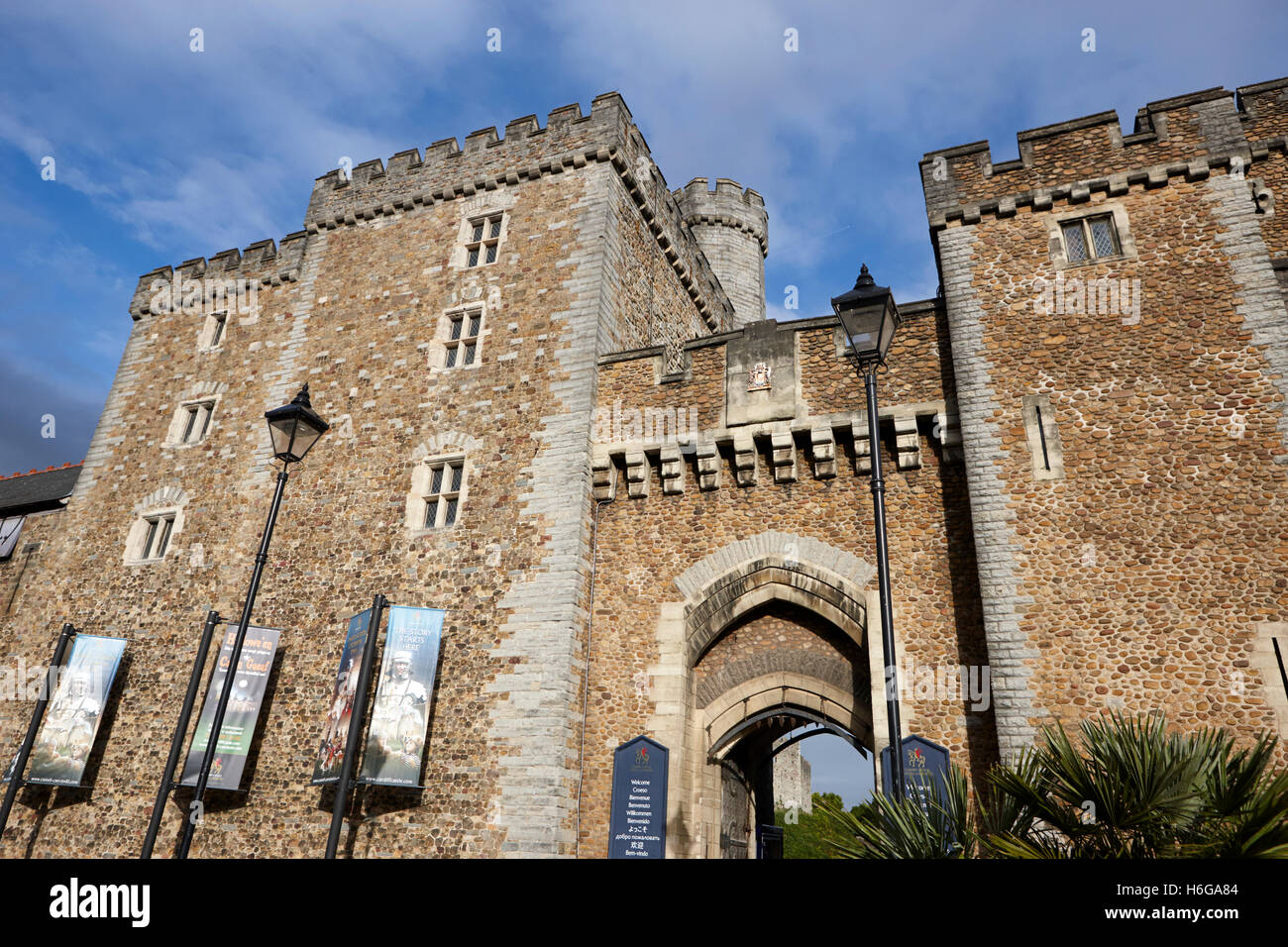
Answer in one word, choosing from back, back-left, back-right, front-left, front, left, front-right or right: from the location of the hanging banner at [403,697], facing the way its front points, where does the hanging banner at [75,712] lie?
back-right

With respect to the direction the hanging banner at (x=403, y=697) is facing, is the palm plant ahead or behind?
ahead

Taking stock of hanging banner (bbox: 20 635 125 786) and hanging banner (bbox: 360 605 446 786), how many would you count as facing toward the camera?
2

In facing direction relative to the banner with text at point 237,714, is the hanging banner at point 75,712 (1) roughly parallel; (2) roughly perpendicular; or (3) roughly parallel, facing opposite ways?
roughly parallel

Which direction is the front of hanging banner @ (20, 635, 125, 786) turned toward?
toward the camera

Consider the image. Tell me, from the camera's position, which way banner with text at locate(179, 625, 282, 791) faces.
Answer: facing the viewer

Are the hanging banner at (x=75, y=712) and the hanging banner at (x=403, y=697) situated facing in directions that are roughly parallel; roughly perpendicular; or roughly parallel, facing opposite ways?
roughly parallel

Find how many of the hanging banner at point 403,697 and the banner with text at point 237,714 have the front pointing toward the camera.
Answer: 2

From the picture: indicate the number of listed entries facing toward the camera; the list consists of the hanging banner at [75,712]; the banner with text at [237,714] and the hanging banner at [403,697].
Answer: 3

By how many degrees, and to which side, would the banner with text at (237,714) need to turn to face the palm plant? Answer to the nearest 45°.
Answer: approximately 45° to its left

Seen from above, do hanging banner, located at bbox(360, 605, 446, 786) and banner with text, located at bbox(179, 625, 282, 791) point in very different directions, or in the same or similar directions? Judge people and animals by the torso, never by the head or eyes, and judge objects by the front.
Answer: same or similar directions

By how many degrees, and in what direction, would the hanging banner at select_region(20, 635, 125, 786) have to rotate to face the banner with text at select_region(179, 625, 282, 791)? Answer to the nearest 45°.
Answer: approximately 45° to its left

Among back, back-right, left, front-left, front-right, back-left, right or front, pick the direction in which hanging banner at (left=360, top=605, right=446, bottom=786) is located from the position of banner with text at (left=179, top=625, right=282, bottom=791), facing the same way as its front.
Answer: front-left
